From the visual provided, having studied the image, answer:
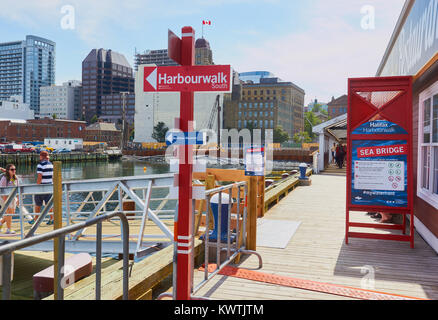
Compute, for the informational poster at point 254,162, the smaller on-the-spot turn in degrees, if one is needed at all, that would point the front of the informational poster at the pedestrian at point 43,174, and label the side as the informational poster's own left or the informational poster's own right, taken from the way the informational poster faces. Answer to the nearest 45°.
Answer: approximately 90° to the informational poster's own right

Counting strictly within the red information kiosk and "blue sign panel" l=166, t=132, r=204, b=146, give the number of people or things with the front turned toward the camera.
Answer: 2

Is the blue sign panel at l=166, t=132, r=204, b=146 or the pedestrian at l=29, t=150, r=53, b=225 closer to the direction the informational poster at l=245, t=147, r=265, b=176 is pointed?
the blue sign panel

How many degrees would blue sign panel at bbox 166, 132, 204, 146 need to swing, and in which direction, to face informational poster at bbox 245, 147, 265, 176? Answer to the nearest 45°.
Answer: approximately 180°

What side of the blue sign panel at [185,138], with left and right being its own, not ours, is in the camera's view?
front

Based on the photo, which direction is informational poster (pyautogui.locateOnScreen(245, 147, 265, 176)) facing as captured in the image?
toward the camera

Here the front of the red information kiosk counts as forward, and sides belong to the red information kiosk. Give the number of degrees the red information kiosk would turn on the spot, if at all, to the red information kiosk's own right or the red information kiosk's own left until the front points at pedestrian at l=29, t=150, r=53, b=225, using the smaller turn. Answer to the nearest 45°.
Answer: approximately 90° to the red information kiosk's own right

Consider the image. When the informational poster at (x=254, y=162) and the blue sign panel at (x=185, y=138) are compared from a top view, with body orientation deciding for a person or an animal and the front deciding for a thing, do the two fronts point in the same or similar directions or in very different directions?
same or similar directions

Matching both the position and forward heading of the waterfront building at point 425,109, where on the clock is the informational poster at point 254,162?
The informational poster is roughly at 1 o'clock from the waterfront building.

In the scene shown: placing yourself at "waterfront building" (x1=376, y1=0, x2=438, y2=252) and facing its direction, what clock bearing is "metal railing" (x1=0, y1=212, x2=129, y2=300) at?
The metal railing is roughly at 11 o'clock from the waterfront building.

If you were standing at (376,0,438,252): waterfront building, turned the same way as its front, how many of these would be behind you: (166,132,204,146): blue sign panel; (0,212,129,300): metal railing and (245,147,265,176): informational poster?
0

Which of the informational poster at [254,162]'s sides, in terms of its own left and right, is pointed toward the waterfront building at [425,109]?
left

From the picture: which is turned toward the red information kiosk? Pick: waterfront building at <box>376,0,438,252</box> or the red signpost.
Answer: the waterfront building

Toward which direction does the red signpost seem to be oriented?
toward the camera

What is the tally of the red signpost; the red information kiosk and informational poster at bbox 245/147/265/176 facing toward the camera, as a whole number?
3

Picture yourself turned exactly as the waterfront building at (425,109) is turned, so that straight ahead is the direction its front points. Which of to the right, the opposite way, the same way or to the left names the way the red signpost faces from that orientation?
to the left

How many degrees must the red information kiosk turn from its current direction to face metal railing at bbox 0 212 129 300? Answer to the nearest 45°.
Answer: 0° — it already faces it
